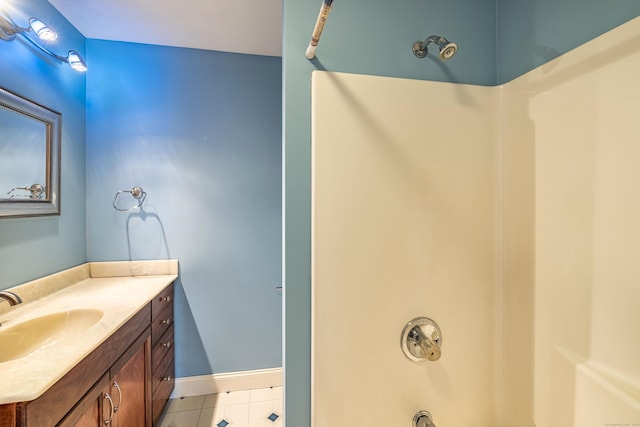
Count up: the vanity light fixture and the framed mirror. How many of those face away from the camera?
0

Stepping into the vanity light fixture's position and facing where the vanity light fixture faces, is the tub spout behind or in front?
in front

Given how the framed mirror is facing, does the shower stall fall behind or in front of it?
in front

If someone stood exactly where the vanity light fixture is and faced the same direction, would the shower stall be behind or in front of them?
in front

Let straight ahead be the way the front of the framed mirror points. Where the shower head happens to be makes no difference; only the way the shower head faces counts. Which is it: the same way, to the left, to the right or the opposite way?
to the right

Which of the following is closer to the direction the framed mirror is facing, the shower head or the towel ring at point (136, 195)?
the shower head

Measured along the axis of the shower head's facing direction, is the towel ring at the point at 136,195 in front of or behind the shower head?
behind

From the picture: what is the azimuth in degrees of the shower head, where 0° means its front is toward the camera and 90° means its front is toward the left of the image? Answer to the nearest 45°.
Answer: approximately 315°

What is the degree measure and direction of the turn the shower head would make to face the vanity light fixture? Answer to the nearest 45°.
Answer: approximately 135° to its right
